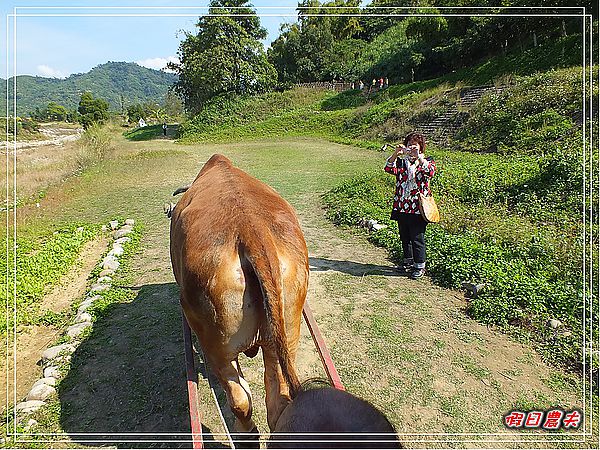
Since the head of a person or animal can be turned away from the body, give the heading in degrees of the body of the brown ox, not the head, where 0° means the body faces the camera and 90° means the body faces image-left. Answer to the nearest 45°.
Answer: approximately 180°

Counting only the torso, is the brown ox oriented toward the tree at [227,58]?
yes

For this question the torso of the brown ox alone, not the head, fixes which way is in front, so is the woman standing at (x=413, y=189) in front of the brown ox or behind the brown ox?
in front
